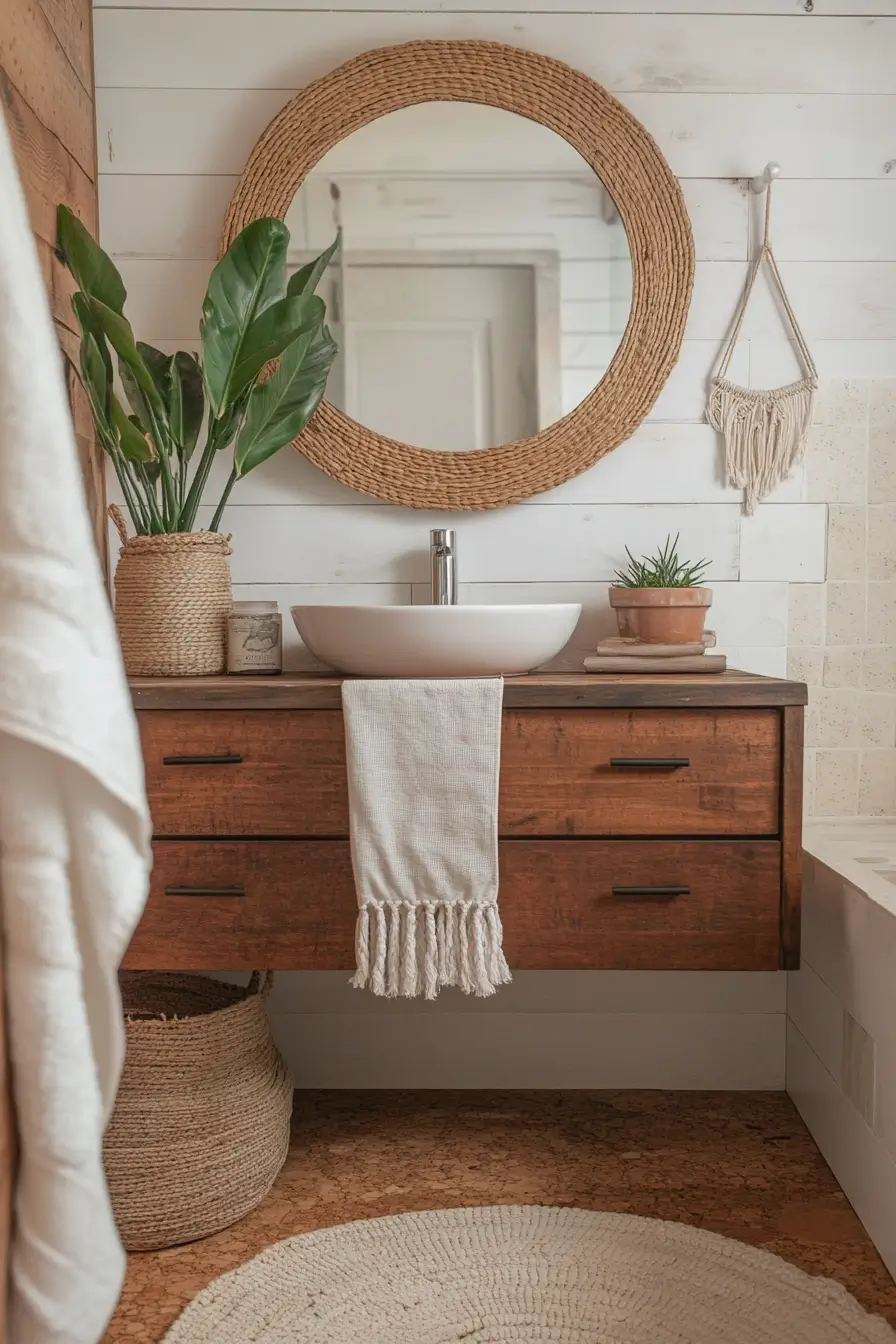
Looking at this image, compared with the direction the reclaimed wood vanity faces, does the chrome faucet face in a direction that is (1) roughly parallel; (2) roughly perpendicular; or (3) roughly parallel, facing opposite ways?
roughly parallel

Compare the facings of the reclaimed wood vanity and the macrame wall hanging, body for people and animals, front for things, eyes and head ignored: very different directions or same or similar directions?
same or similar directions

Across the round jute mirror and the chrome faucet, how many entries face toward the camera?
2

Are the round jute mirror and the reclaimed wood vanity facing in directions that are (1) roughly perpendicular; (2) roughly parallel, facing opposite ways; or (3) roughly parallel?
roughly parallel

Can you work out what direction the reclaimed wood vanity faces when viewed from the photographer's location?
facing the viewer

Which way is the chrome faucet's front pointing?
toward the camera

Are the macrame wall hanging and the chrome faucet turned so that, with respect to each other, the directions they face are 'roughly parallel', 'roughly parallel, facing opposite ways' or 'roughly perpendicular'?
roughly parallel

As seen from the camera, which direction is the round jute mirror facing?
toward the camera

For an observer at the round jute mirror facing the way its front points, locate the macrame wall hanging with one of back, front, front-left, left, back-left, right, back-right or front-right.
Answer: left

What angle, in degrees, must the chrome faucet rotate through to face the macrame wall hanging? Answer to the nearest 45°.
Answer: approximately 90° to its left
